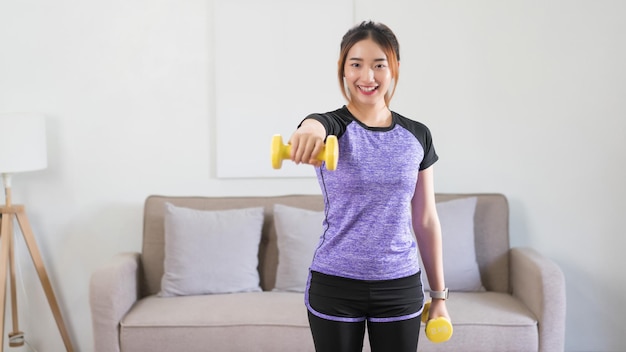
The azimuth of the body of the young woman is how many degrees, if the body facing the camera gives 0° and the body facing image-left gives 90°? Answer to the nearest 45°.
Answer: approximately 0°

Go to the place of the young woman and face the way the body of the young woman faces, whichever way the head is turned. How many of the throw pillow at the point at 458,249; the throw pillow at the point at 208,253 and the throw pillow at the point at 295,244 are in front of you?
0

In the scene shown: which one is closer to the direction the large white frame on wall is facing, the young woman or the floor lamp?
the young woman

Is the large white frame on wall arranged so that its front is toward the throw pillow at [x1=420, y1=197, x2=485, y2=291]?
no

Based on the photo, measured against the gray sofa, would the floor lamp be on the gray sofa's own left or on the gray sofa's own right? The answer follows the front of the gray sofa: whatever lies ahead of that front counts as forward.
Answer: on the gray sofa's own right

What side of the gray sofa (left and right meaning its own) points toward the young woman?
front

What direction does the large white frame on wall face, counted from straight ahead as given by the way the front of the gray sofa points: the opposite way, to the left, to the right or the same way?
the same way

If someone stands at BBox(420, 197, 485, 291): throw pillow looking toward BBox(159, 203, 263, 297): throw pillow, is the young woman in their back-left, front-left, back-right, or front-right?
front-left

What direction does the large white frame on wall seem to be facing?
toward the camera

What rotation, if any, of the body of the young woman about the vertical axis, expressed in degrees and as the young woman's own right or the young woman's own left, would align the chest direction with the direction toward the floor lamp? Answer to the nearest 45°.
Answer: approximately 135° to the young woman's own right

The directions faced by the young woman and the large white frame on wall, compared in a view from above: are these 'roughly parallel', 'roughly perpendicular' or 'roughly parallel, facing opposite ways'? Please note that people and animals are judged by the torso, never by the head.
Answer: roughly parallel

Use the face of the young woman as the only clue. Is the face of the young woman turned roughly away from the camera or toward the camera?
toward the camera

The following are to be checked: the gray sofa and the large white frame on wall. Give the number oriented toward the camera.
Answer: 2

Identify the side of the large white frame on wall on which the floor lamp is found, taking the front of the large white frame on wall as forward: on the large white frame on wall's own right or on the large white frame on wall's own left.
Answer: on the large white frame on wall's own right

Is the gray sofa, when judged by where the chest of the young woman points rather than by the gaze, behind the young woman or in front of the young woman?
behind
